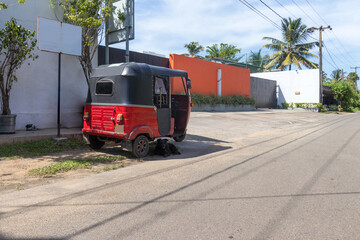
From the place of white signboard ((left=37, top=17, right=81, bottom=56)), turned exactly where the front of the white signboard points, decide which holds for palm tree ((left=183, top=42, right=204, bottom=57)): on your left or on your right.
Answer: on your left

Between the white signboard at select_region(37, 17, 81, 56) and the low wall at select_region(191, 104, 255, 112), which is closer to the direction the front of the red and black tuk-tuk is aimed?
the low wall

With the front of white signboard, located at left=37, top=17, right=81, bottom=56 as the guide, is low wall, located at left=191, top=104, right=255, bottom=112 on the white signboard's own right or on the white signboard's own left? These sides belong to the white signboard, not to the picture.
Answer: on the white signboard's own left

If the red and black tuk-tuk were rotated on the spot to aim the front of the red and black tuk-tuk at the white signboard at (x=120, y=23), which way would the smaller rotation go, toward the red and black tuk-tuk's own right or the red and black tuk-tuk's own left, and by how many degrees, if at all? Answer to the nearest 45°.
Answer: approximately 45° to the red and black tuk-tuk's own left

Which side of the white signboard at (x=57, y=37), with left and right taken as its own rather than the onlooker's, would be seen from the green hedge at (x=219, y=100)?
left

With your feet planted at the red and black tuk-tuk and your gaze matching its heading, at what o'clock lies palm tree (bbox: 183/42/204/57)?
The palm tree is roughly at 11 o'clock from the red and black tuk-tuk.

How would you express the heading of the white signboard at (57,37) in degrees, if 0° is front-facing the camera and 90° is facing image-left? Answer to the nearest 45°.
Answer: approximately 315°

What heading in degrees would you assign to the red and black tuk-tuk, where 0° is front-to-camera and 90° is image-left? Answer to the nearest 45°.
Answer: approximately 225°
